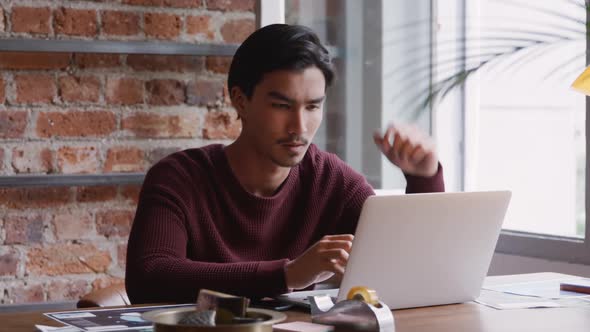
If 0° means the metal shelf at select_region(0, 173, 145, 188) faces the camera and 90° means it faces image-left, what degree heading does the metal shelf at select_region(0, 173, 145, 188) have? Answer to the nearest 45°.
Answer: approximately 0°

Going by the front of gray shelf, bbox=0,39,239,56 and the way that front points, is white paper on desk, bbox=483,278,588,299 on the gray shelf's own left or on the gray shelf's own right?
on the gray shelf's own left

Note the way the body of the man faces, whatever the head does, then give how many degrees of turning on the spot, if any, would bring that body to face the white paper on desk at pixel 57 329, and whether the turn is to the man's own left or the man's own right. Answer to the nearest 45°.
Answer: approximately 90° to the man's own right

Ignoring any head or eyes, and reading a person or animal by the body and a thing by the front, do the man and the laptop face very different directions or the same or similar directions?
very different directions

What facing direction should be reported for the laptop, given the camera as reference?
facing away from the viewer and to the left of the viewer

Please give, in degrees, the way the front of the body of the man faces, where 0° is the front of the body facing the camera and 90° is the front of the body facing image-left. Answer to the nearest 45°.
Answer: approximately 315°

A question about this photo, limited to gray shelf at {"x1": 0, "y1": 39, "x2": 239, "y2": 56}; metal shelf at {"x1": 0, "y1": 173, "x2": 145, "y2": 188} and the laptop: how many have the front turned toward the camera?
2

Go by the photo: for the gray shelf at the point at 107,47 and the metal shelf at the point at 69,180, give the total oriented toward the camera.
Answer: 2

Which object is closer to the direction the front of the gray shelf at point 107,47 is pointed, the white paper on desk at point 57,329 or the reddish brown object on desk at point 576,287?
the white paper on desk
